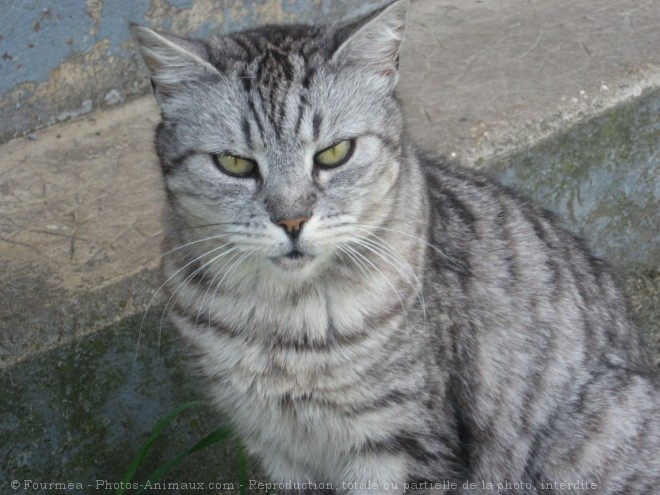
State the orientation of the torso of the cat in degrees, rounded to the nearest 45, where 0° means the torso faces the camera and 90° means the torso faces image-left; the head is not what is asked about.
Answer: approximately 45°

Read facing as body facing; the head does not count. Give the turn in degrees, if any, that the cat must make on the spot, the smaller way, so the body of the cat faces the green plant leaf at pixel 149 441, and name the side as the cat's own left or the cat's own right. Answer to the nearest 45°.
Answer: approximately 45° to the cat's own right
